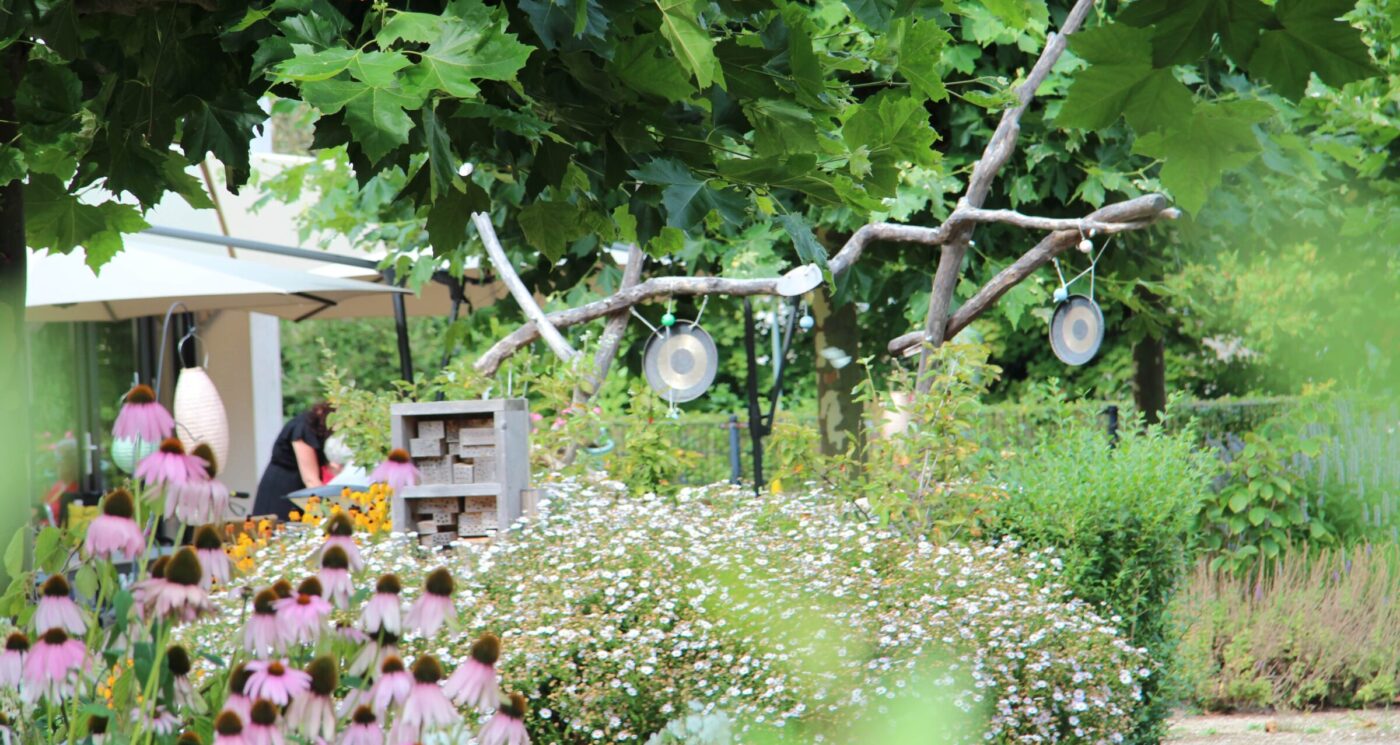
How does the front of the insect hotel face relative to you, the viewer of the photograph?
facing the viewer and to the left of the viewer

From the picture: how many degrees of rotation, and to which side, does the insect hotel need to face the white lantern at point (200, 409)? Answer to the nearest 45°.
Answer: approximately 90° to its right

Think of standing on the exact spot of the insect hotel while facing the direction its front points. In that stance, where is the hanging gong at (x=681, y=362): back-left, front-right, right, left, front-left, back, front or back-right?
back

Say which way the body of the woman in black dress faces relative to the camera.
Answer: to the viewer's right

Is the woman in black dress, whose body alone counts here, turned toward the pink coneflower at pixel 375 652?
no

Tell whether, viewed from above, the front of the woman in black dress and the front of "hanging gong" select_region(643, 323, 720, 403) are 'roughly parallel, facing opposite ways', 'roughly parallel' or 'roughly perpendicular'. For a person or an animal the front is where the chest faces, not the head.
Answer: roughly perpendicular

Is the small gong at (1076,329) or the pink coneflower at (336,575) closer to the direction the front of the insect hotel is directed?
the pink coneflower

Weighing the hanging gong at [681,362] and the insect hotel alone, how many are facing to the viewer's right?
0

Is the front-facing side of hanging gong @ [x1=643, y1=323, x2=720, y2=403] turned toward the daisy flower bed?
yes

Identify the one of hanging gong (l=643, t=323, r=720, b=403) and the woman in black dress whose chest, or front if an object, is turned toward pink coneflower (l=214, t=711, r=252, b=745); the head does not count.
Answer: the hanging gong

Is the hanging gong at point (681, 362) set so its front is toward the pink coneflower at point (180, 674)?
yes

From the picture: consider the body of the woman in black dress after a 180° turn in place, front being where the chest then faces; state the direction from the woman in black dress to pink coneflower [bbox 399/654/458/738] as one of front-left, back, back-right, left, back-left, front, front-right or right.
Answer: left

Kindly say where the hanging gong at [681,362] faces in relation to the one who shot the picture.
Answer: facing the viewer

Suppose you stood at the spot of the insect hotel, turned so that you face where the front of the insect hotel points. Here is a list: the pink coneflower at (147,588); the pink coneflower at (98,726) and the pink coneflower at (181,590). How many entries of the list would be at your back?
0

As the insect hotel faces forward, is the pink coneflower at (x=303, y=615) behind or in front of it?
in front

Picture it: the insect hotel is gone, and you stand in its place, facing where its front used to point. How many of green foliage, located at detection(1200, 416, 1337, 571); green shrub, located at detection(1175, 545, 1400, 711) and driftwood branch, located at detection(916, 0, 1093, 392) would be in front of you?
0
